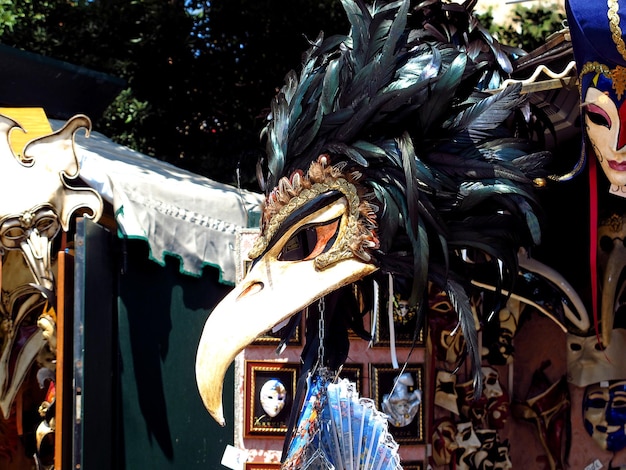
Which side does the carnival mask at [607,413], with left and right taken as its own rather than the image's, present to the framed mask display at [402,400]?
right

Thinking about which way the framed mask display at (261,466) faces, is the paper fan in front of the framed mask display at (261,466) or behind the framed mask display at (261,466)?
in front

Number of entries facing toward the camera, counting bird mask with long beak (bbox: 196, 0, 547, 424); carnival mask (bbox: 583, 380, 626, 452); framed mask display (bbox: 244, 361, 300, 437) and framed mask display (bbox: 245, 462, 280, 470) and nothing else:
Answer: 3

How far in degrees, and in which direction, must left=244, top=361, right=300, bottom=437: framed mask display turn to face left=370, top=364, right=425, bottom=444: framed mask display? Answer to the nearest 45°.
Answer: approximately 90° to its left

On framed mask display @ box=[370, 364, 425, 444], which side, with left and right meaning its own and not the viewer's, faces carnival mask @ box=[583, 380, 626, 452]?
left

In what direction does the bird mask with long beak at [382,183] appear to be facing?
to the viewer's left
